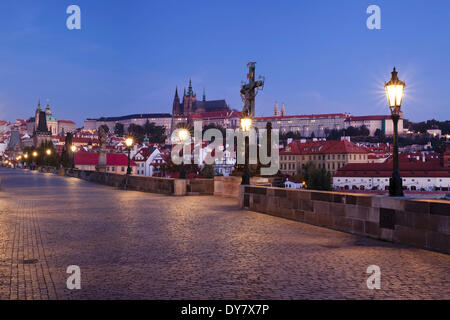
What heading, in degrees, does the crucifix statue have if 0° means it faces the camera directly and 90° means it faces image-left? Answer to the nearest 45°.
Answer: approximately 45°
